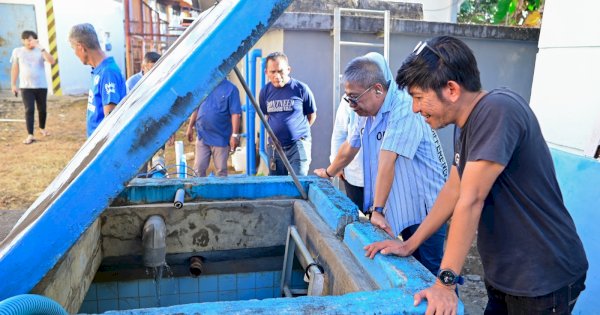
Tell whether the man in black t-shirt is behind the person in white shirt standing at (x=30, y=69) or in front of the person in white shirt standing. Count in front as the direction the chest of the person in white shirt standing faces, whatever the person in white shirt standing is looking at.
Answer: in front

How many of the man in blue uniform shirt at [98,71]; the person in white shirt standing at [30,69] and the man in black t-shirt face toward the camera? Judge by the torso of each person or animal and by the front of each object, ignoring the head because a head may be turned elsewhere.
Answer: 1

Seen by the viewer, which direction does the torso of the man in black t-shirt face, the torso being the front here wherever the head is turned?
to the viewer's left

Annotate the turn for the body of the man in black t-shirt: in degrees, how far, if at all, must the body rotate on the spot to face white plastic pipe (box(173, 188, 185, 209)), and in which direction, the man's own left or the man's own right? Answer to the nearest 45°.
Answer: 0° — they already face it

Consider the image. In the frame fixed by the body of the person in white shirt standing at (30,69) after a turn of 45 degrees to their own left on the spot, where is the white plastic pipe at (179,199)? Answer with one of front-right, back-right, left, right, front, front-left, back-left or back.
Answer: front-right

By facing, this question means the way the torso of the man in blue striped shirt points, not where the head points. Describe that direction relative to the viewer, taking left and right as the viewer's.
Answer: facing the viewer and to the left of the viewer

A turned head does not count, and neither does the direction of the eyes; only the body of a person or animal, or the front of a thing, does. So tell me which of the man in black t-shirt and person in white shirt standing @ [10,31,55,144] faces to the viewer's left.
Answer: the man in black t-shirt

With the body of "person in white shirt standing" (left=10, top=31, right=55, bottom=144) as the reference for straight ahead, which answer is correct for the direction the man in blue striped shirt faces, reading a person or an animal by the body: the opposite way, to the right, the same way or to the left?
to the right
